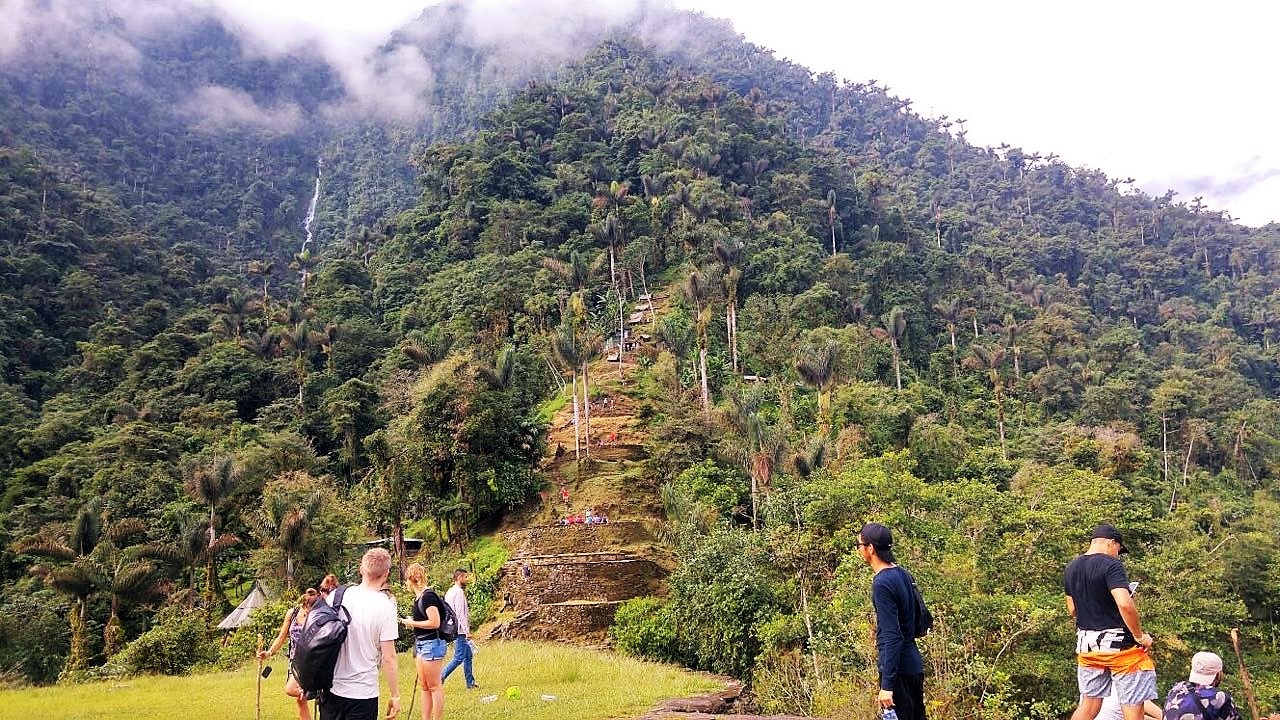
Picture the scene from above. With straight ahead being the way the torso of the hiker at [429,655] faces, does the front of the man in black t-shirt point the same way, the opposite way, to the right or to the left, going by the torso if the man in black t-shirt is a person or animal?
the opposite way

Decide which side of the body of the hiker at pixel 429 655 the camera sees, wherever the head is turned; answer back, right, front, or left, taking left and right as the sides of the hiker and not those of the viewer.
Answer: left

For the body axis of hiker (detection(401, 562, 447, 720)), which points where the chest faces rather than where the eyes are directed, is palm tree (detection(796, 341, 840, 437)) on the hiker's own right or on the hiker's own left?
on the hiker's own right
